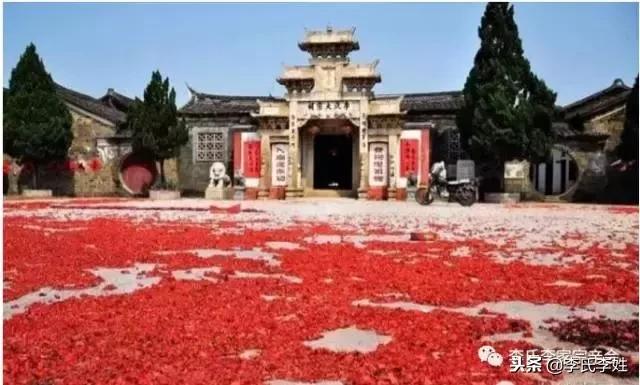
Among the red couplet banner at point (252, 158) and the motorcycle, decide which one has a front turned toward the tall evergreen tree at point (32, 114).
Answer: the motorcycle

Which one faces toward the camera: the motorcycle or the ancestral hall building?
the ancestral hall building

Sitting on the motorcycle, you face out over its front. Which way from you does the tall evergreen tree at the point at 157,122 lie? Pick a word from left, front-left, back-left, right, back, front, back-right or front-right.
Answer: front

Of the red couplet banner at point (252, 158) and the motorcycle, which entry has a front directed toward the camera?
the red couplet banner

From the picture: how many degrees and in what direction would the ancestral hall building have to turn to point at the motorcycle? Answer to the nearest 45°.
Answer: approximately 45° to its left

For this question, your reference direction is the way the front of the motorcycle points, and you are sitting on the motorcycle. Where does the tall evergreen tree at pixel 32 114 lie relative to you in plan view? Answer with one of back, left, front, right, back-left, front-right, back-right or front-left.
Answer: front

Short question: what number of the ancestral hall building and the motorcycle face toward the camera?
1

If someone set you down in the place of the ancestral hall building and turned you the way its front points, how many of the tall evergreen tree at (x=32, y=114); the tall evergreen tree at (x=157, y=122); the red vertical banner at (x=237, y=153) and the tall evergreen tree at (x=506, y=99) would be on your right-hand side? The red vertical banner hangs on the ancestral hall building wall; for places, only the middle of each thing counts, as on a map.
3

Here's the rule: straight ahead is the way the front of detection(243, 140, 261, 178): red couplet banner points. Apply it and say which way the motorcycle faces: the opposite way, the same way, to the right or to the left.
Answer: to the right

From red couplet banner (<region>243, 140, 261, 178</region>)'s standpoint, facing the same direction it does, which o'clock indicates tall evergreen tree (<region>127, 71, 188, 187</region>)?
The tall evergreen tree is roughly at 3 o'clock from the red couplet banner.

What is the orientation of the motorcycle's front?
to the viewer's left

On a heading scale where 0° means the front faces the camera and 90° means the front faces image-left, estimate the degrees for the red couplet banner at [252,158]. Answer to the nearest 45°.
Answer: approximately 0°

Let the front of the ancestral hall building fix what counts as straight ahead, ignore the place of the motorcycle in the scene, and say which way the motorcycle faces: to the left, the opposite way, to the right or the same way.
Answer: to the right

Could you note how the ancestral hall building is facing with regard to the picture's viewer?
facing the viewer

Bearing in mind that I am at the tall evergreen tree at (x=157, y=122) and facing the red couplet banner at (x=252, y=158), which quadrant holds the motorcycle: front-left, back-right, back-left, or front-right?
front-right
